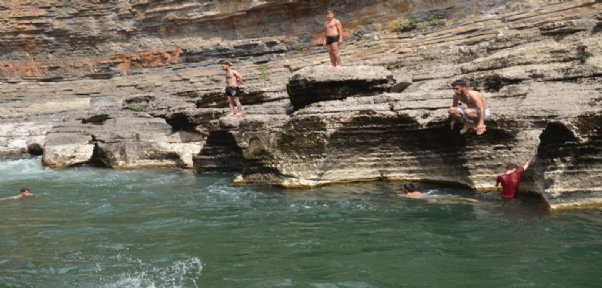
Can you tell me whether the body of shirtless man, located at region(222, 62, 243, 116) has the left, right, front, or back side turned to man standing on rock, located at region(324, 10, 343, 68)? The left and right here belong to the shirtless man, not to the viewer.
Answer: left

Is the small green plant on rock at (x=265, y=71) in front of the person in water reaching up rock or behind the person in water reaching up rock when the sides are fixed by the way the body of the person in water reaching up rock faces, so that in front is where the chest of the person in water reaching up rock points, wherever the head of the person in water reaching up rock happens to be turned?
in front

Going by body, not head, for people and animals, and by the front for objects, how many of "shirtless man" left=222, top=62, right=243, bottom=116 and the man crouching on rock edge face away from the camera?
0

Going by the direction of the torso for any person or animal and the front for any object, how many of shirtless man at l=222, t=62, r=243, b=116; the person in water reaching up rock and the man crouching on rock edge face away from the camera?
1

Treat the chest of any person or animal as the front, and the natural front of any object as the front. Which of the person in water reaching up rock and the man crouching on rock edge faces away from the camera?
the person in water reaching up rock

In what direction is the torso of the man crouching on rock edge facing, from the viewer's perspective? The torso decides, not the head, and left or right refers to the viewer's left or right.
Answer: facing the viewer and to the left of the viewer

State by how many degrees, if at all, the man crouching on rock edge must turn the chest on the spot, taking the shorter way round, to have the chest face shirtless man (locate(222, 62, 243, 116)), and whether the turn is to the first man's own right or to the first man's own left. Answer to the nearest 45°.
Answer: approximately 90° to the first man's own right

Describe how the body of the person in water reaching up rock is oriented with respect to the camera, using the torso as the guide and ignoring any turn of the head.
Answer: away from the camera

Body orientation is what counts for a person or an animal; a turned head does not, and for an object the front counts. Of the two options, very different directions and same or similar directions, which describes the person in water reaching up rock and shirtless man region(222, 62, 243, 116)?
very different directions

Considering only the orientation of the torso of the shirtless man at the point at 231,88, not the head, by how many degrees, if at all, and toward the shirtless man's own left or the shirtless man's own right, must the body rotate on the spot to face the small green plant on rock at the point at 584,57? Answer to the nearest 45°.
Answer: approximately 90° to the shirtless man's own left

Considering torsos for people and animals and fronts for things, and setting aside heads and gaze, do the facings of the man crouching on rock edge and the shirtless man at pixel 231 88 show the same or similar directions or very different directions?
same or similar directions

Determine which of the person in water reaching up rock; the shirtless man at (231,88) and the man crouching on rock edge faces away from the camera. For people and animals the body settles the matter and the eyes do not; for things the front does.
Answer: the person in water reaching up rock

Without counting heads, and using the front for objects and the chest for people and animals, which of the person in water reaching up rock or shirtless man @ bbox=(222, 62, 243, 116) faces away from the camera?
the person in water reaching up rock
